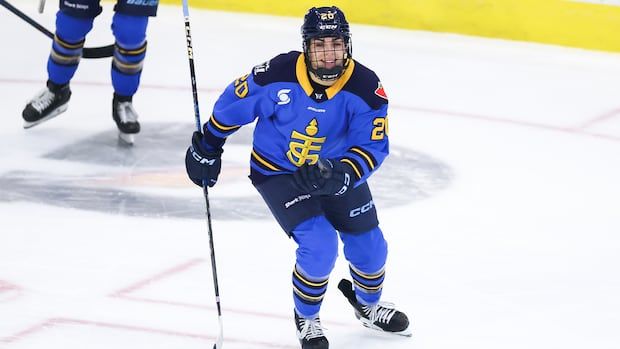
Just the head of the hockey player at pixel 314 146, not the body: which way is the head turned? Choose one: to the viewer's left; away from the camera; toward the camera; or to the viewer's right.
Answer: toward the camera

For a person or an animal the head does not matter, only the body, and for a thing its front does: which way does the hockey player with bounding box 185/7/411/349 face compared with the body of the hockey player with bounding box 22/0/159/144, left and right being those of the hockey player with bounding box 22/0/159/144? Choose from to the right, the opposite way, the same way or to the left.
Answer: the same way

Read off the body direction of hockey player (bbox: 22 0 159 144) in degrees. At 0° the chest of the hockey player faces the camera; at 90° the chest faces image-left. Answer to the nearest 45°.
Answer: approximately 0°

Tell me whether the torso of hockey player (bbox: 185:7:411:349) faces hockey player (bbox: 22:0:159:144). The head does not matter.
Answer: no

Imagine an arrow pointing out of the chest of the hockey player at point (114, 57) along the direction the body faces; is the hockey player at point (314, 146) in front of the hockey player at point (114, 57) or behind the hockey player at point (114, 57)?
in front

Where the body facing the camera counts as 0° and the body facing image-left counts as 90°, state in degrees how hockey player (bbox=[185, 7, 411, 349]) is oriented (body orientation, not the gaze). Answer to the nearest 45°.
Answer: approximately 0°
